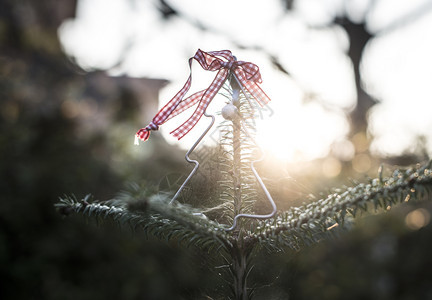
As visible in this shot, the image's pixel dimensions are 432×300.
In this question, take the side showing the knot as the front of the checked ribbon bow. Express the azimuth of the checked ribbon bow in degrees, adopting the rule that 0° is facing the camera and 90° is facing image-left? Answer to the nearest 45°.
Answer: approximately 0°
